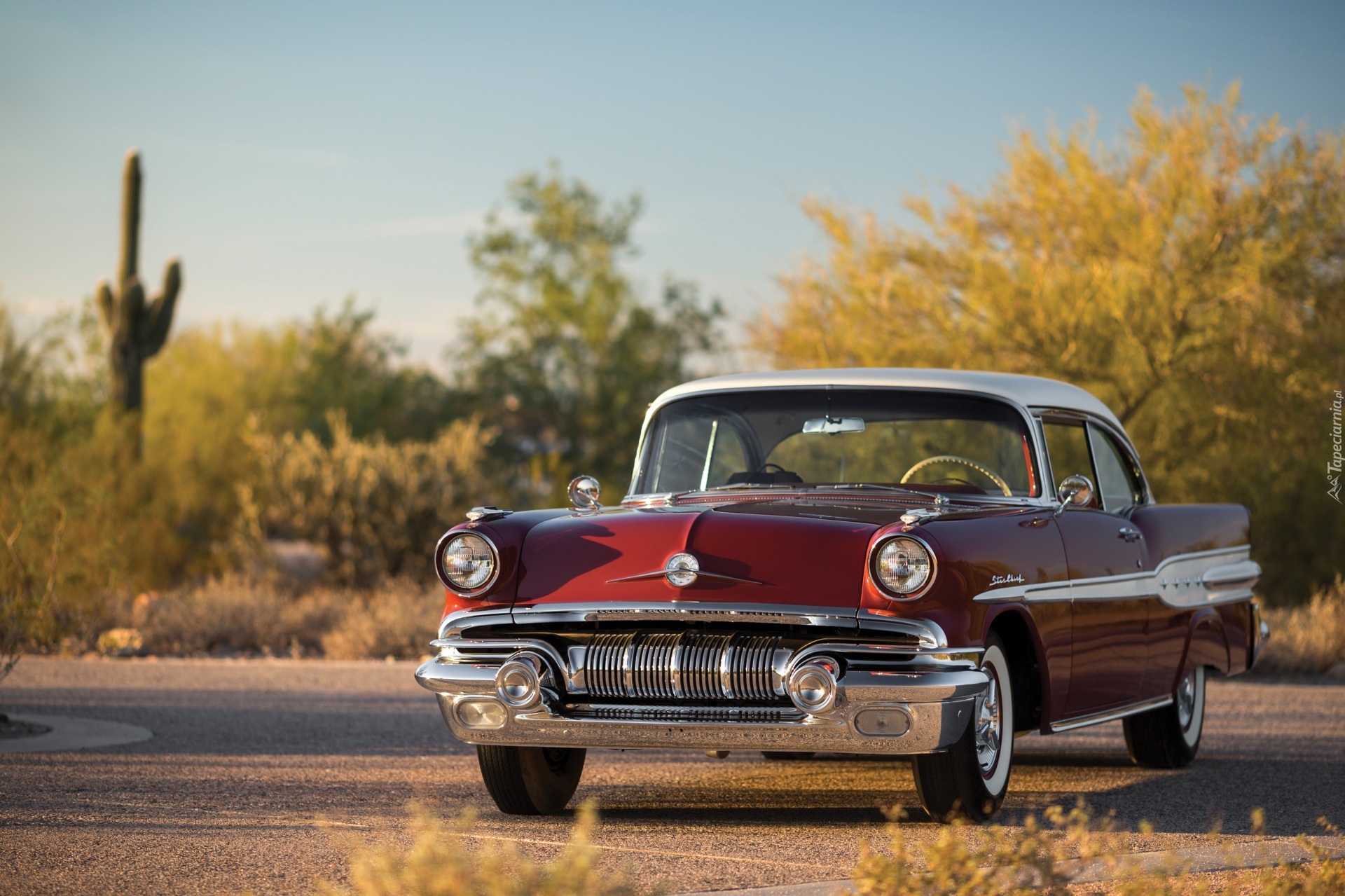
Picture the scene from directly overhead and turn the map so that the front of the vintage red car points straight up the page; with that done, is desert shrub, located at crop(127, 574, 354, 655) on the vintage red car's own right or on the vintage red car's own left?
on the vintage red car's own right

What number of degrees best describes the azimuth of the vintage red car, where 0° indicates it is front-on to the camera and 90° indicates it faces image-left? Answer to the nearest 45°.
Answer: approximately 45°

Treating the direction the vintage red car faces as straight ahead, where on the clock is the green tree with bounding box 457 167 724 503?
The green tree is roughly at 4 o'clock from the vintage red car.

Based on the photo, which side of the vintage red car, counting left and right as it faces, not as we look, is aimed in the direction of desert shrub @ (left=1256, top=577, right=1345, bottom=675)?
back

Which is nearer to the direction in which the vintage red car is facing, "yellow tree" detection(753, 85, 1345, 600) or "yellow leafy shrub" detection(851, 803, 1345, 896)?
the yellow leafy shrub

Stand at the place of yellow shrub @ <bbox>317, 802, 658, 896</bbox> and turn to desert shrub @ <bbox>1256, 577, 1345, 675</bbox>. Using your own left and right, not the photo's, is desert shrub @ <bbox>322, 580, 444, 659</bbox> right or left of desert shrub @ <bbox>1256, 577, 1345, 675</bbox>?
left

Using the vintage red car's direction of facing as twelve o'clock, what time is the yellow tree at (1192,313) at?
The yellow tree is roughly at 5 o'clock from the vintage red car.

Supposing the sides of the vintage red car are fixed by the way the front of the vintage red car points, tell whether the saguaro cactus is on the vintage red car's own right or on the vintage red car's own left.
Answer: on the vintage red car's own right

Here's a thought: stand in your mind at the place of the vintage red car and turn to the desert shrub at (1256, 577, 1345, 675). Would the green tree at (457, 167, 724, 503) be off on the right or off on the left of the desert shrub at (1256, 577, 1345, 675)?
left

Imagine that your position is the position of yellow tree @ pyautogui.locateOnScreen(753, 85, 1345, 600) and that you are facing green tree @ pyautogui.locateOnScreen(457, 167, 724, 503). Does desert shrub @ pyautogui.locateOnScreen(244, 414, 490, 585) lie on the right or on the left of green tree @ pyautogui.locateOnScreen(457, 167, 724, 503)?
left
